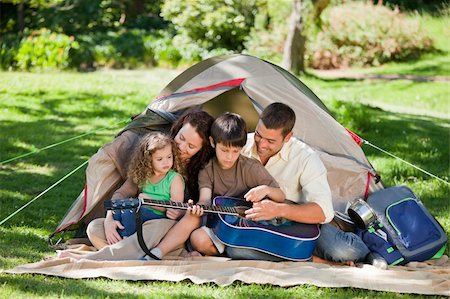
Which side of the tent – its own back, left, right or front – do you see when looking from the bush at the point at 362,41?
back

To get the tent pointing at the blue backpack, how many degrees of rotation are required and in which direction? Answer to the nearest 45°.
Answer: approximately 45° to its left

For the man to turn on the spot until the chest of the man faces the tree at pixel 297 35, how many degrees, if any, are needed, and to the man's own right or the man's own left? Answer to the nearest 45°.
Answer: approximately 135° to the man's own right

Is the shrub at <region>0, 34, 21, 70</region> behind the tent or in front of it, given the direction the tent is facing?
behind

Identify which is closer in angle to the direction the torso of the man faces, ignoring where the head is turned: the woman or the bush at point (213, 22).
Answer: the woman

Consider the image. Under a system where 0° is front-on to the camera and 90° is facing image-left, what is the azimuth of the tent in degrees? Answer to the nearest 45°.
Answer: approximately 0°

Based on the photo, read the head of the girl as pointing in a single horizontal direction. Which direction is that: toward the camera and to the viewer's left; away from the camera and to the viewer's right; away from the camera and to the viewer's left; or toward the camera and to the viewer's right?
toward the camera and to the viewer's right

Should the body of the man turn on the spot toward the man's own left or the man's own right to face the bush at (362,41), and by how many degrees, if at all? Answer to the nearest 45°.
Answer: approximately 135° to the man's own right

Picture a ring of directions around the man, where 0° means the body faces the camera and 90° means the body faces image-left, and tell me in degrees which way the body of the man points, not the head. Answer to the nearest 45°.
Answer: approximately 45°
